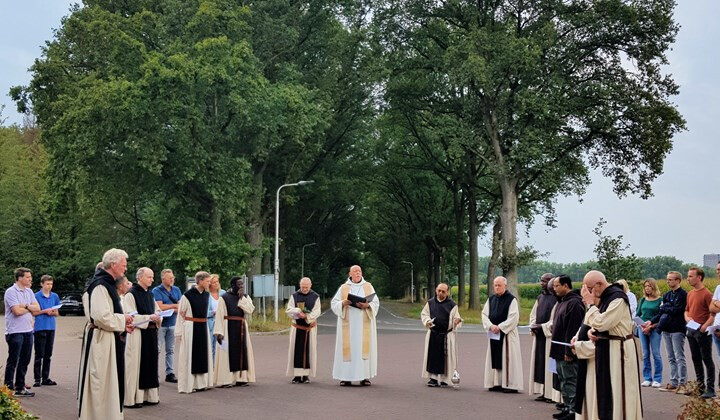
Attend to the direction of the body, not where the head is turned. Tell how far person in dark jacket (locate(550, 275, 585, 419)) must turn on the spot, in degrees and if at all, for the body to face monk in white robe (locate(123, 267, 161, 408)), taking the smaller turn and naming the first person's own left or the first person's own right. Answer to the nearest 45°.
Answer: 0° — they already face them

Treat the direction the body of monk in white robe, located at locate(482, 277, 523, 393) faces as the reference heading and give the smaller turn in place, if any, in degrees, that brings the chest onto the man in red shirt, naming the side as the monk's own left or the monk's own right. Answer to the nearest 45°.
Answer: approximately 135° to the monk's own left

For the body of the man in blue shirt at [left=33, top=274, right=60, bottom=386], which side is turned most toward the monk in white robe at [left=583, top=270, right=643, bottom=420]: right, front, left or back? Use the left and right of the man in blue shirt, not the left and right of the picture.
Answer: front

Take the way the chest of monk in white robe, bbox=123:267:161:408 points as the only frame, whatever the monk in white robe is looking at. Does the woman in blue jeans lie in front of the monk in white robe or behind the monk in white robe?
in front

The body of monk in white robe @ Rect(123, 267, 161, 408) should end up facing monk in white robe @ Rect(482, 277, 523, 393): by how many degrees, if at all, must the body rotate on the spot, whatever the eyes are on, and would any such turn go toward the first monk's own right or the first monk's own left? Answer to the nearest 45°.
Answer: approximately 45° to the first monk's own left

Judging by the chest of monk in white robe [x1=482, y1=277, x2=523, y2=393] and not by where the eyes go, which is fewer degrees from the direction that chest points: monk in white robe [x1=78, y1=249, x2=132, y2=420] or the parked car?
the monk in white robe

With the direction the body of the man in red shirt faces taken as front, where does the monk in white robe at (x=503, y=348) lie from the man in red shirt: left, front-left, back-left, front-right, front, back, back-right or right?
front-right

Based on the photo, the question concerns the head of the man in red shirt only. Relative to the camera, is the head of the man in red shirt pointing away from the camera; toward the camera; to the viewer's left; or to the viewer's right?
to the viewer's left

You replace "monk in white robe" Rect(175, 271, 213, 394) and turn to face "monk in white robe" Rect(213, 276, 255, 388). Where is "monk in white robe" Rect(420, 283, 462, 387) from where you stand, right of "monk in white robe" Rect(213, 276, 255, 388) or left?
right

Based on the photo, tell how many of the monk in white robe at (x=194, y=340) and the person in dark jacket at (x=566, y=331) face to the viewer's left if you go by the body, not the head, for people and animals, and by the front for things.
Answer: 1

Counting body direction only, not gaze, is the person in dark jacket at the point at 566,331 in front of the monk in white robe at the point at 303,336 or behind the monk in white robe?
in front

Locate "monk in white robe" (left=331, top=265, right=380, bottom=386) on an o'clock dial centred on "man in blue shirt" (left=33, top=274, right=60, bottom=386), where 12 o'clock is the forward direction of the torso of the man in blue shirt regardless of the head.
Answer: The monk in white robe is roughly at 11 o'clock from the man in blue shirt.

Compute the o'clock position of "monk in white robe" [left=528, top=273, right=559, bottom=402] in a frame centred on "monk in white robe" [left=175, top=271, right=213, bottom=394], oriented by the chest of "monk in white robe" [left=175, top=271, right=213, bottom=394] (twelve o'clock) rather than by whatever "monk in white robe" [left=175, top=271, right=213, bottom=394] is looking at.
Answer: "monk in white robe" [left=528, top=273, right=559, bottom=402] is roughly at 11 o'clock from "monk in white robe" [left=175, top=271, right=213, bottom=394].

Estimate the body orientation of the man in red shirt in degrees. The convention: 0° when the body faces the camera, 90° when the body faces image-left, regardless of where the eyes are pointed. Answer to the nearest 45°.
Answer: approximately 45°

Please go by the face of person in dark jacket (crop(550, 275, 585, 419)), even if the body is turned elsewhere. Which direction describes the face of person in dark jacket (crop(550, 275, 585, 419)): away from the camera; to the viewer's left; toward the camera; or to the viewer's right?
to the viewer's left
